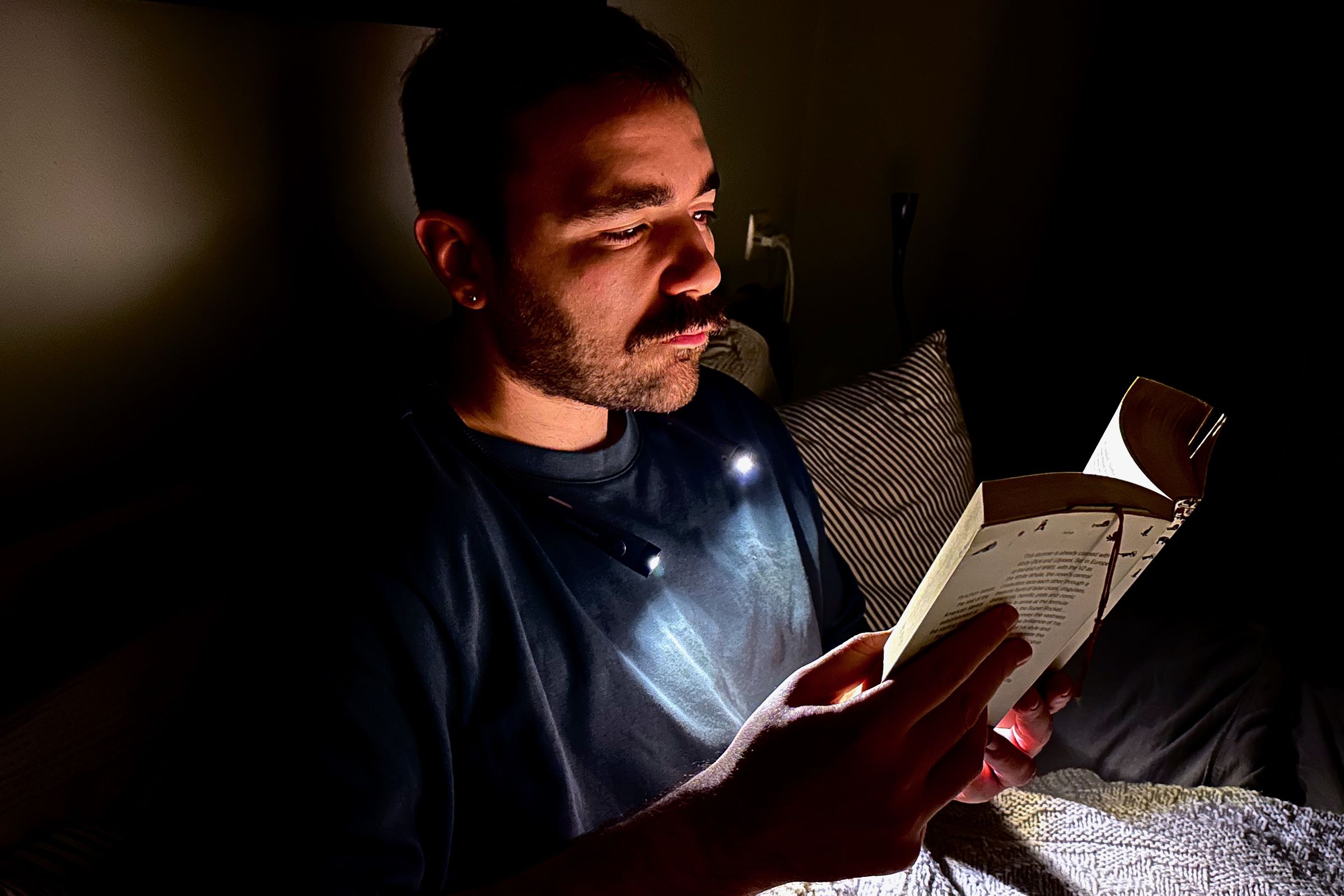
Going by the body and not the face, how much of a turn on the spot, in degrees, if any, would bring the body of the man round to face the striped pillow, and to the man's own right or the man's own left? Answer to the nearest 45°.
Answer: approximately 90° to the man's own left

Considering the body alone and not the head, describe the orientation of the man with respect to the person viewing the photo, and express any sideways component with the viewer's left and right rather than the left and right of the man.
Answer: facing the viewer and to the right of the viewer
